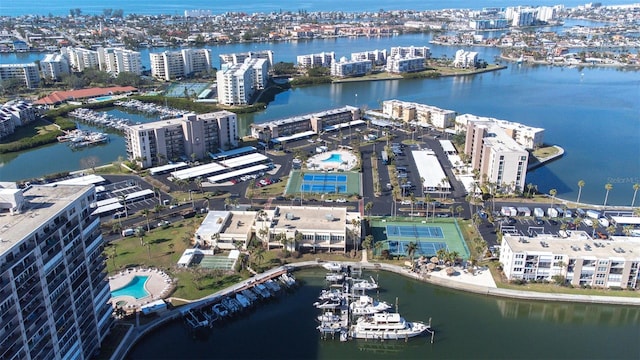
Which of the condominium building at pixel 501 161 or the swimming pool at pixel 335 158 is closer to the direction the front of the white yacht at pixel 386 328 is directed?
the condominium building

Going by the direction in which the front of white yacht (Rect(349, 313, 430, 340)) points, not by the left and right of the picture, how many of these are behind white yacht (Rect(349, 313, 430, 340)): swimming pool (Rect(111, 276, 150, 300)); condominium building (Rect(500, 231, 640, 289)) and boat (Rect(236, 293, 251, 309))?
2

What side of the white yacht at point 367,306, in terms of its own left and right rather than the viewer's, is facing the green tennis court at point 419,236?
left

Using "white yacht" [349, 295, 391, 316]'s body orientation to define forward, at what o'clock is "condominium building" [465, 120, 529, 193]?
The condominium building is roughly at 10 o'clock from the white yacht.

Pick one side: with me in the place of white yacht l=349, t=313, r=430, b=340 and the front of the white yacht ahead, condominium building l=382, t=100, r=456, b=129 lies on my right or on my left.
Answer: on my left

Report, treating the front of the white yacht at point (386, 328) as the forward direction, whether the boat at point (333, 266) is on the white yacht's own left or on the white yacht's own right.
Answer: on the white yacht's own left

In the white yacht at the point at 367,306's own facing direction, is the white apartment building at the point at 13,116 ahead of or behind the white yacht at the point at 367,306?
behind

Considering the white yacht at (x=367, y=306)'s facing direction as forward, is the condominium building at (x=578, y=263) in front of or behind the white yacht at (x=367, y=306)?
in front

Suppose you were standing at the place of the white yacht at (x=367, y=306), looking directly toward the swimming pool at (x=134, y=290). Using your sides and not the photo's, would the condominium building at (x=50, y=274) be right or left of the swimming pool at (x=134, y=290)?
left

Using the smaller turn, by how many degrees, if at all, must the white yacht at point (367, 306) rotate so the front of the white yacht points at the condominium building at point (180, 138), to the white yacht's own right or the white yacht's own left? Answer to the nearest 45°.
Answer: approximately 135° to the white yacht's own left

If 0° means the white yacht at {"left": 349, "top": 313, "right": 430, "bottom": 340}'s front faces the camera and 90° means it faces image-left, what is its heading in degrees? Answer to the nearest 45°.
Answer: approximately 270°

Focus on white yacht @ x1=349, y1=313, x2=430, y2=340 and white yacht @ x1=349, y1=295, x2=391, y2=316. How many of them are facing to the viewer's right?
2

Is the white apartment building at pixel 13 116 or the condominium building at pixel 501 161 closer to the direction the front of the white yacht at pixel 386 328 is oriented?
the condominium building

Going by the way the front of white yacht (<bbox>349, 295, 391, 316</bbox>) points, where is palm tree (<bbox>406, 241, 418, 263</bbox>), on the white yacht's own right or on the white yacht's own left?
on the white yacht's own left

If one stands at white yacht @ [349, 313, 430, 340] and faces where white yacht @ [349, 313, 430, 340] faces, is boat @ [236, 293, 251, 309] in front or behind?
behind

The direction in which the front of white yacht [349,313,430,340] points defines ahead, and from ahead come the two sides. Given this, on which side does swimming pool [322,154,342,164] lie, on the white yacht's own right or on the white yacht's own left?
on the white yacht's own left

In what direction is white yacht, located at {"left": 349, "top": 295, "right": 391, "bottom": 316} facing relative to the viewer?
to the viewer's right

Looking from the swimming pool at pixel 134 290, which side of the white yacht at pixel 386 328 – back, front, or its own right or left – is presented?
back
